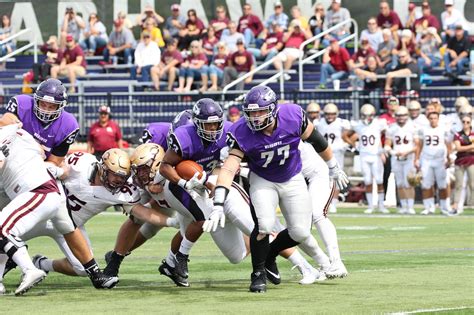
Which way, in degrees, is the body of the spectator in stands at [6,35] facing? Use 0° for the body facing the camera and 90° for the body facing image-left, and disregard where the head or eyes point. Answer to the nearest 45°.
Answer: approximately 0°

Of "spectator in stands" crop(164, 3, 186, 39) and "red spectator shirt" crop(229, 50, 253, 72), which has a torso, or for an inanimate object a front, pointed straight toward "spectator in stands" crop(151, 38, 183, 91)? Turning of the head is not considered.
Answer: "spectator in stands" crop(164, 3, 186, 39)

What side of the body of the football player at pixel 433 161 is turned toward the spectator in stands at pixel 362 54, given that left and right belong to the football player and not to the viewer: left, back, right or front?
back

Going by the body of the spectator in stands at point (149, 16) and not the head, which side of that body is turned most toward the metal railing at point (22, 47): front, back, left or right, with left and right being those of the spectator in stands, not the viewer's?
right

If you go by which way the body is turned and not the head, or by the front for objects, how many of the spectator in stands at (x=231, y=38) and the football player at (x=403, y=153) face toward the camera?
2

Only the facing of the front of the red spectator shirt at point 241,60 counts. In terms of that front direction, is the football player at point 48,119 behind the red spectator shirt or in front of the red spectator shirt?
in front

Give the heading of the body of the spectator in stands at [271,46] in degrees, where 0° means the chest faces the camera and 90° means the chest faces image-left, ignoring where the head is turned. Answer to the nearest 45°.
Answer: approximately 45°

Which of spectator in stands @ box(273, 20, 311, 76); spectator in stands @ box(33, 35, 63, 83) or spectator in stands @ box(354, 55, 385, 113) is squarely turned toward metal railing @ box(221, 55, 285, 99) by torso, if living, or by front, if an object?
spectator in stands @ box(273, 20, 311, 76)

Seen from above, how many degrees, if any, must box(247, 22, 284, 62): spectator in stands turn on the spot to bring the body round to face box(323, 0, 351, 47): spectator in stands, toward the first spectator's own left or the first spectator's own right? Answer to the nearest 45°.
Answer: approximately 135° to the first spectator's own left

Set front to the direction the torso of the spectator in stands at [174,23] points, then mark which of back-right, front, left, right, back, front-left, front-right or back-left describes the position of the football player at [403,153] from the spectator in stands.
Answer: front-left

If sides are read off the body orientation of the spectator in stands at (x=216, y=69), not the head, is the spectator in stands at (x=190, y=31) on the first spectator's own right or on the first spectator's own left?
on the first spectator's own right
